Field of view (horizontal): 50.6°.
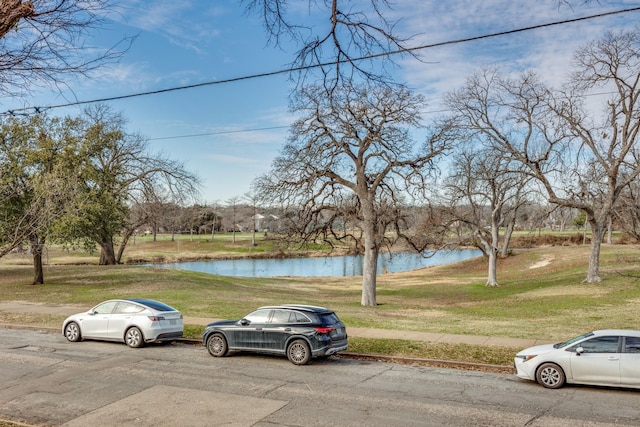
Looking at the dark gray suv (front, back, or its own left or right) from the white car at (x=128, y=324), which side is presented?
front

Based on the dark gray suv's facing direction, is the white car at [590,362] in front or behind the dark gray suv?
behind

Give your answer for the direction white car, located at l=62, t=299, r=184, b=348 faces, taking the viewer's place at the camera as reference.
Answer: facing away from the viewer and to the left of the viewer

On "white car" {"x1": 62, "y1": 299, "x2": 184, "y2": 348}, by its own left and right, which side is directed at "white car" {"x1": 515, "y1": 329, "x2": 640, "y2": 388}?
back

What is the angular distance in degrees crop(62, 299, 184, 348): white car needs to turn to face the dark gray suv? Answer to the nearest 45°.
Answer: approximately 180°

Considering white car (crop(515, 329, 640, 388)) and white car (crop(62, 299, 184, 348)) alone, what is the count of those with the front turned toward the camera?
0

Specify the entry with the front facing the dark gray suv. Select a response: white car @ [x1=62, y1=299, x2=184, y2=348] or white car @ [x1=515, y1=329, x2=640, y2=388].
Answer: white car @ [x1=515, y1=329, x2=640, y2=388]

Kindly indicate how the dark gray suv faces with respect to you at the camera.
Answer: facing away from the viewer and to the left of the viewer

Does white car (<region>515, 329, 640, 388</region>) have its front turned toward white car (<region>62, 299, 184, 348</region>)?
yes

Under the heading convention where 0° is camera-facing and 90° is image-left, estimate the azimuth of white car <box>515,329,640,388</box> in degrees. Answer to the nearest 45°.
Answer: approximately 90°
